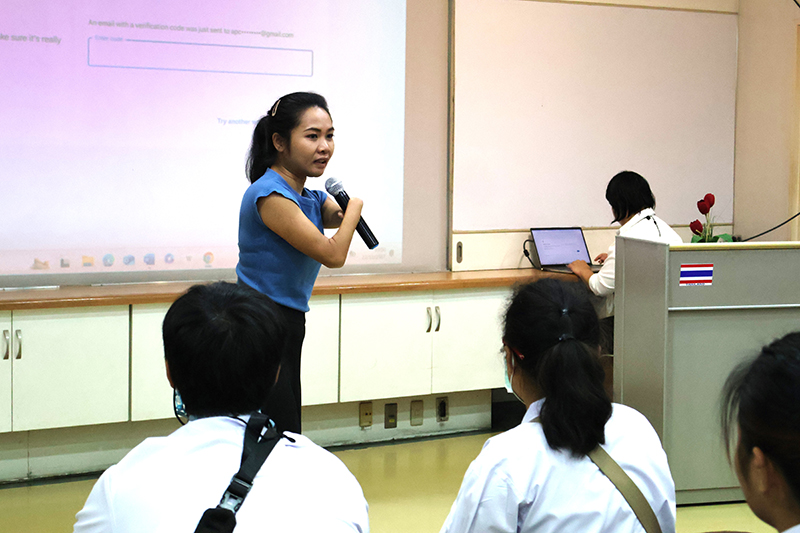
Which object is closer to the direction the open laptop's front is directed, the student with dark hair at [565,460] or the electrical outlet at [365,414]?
the student with dark hair

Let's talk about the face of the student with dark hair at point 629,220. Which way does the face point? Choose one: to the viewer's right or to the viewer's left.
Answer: to the viewer's left

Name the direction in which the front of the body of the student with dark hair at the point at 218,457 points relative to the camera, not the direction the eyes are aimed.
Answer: away from the camera

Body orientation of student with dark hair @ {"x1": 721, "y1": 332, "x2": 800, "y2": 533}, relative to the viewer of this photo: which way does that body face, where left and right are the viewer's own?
facing away from the viewer and to the left of the viewer

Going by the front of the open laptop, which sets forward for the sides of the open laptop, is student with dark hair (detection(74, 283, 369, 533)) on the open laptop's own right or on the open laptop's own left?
on the open laptop's own right

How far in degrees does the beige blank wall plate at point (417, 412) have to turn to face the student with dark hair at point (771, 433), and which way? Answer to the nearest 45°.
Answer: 0° — it already faces them

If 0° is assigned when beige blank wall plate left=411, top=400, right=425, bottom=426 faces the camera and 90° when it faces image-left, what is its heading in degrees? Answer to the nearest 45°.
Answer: approximately 0°
